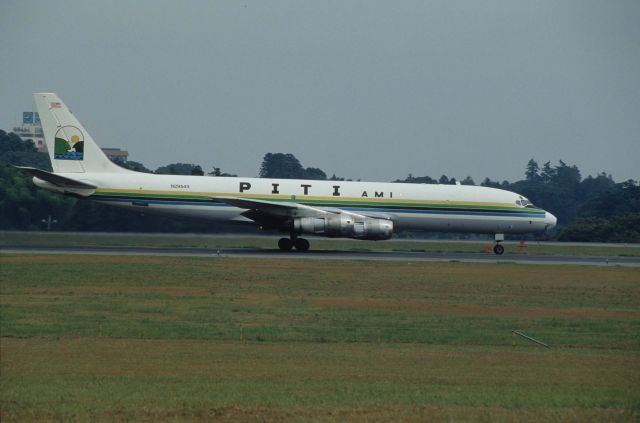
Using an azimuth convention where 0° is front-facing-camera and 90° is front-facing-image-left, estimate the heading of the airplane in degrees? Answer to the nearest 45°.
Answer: approximately 270°
